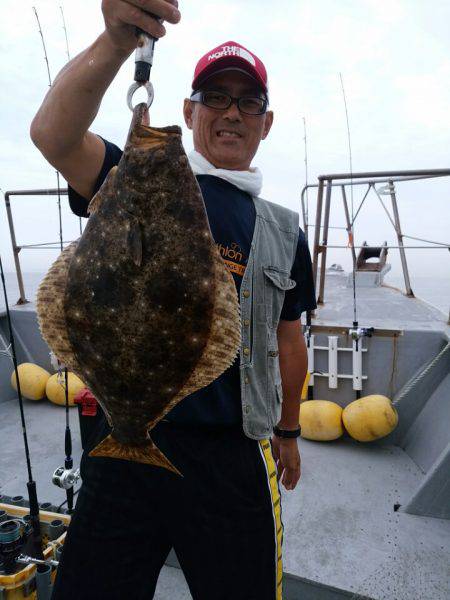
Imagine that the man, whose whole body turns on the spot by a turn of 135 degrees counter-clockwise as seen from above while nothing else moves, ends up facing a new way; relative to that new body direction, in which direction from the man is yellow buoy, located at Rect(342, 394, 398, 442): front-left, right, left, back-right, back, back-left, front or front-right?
front

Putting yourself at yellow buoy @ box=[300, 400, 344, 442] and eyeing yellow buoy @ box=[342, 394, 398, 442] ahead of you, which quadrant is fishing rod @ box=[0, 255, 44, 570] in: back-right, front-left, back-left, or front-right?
back-right

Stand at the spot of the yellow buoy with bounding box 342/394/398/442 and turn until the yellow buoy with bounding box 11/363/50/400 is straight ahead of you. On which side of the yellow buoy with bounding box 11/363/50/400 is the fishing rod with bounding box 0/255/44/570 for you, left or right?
left

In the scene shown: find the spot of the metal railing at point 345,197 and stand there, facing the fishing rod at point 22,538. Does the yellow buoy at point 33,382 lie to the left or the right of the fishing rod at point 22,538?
right

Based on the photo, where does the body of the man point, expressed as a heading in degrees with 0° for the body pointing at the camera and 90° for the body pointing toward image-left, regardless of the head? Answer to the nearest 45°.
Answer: approximately 0°

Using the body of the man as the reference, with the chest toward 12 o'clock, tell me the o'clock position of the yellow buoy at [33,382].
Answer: The yellow buoy is roughly at 5 o'clock from the man.

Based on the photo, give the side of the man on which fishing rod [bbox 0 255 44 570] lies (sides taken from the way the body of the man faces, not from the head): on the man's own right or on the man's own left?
on the man's own right

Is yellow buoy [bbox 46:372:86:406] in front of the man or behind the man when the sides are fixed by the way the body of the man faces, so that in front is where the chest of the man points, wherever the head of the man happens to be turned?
behind
